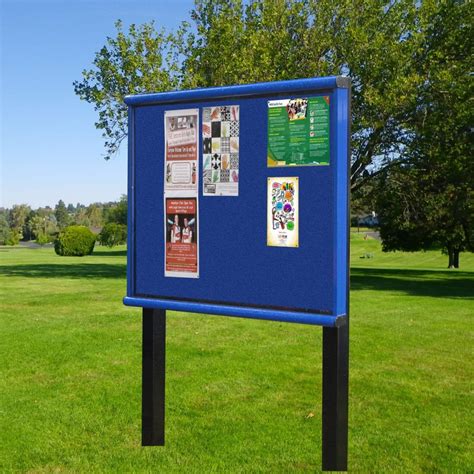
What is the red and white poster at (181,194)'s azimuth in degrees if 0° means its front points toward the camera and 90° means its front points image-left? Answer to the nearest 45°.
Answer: approximately 45°

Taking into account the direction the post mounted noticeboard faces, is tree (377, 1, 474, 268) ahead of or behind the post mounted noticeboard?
behind

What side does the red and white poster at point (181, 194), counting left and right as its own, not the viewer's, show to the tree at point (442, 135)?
back

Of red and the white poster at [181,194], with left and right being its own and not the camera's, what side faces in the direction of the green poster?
left

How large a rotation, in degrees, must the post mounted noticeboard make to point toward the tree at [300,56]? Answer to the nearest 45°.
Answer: approximately 135° to its right

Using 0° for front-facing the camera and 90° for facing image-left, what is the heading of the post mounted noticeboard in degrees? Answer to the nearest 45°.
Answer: approximately 45°

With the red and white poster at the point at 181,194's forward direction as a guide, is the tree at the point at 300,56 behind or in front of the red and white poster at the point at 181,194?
behind
